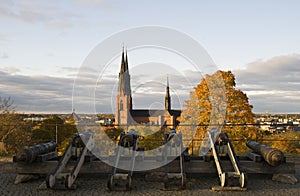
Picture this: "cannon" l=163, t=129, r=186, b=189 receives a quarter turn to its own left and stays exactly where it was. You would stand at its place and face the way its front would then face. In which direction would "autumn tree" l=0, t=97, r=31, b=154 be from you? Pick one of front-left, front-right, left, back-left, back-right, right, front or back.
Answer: front-right

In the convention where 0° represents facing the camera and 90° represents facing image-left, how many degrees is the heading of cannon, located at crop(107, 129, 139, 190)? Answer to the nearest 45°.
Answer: approximately 180°

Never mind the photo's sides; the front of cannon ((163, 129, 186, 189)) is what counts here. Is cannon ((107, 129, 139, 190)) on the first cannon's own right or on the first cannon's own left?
on the first cannon's own left

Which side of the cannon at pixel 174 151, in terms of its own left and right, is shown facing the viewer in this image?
back

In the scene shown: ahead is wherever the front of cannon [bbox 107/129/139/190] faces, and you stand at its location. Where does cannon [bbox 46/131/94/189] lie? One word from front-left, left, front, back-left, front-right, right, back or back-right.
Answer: left

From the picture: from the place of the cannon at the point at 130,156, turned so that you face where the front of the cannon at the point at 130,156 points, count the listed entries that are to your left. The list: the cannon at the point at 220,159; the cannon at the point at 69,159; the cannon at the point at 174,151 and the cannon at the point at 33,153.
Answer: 2

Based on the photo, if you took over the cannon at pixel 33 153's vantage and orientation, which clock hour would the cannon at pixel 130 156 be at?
the cannon at pixel 130 156 is roughly at 2 o'clock from the cannon at pixel 33 153.

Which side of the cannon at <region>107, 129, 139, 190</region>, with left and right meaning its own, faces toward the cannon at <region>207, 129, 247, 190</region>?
right

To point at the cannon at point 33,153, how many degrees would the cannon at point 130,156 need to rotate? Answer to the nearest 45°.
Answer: approximately 90° to its left

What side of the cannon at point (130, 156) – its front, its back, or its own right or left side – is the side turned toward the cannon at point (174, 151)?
right

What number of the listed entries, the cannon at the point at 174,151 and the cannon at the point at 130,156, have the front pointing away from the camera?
2

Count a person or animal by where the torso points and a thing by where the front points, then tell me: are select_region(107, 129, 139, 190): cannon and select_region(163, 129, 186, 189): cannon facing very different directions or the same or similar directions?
same or similar directions

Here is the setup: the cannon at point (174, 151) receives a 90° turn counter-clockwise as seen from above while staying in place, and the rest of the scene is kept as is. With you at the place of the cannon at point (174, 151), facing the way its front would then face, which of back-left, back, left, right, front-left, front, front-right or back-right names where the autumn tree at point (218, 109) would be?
right
